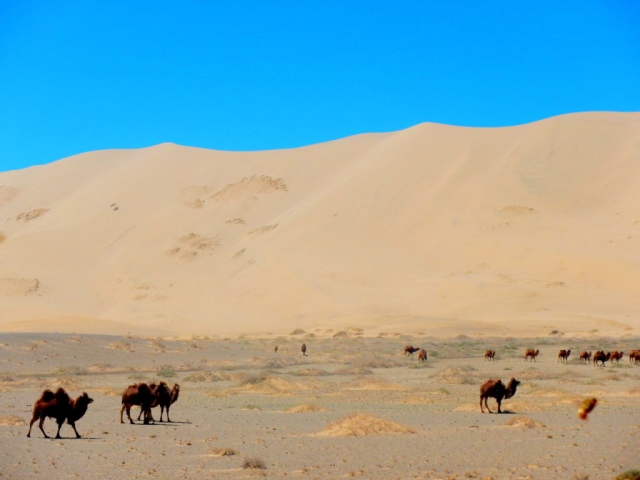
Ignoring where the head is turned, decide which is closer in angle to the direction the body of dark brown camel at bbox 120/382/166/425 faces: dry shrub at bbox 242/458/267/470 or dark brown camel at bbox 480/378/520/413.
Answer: the dark brown camel

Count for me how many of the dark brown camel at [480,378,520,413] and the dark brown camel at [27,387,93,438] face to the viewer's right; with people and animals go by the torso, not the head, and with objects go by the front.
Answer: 2

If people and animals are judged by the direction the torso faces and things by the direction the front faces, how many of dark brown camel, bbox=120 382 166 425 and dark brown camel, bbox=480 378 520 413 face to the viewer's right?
2

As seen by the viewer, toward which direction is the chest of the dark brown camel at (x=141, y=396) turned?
to the viewer's right

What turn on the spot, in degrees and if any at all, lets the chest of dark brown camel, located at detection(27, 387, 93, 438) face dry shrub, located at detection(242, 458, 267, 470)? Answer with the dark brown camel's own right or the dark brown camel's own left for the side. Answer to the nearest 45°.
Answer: approximately 45° to the dark brown camel's own right

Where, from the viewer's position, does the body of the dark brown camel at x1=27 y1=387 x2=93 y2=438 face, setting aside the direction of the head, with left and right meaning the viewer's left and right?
facing to the right of the viewer

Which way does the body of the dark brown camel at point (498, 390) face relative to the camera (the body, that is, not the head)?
to the viewer's right

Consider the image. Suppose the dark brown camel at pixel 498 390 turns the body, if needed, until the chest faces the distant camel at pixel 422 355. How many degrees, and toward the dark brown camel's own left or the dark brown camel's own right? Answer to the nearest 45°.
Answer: approximately 90° to the dark brown camel's own left

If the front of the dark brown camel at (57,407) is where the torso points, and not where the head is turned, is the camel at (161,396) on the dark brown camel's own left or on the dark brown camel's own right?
on the dark brown camel's own left

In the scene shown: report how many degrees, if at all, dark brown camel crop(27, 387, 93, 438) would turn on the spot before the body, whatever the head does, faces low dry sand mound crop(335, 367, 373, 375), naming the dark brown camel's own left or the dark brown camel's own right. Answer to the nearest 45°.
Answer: approximately 45° to the dark brown camel's own left

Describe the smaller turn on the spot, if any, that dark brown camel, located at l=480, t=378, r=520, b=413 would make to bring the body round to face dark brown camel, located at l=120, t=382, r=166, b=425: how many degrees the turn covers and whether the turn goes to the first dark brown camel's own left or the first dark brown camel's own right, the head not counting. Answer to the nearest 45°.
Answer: approximately 135° to the first dark brown camel's own right
